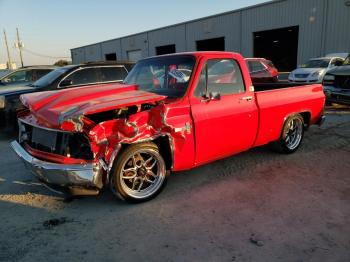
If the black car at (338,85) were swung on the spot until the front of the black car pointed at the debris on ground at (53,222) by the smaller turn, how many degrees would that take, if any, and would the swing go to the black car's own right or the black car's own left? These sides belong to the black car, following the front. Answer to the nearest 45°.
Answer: approximately 45° to the black car's own left

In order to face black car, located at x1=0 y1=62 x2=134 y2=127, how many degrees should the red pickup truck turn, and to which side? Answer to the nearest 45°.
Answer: approximately 90° to its right

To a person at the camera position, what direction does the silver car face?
facing the viewer and to the left of the viewer

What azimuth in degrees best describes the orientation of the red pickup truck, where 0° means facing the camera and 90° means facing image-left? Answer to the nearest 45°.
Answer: approximately 45°

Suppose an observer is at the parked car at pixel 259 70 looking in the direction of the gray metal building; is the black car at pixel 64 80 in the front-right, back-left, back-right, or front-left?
back-left

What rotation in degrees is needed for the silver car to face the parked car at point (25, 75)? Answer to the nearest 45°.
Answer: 0° — it already faces it

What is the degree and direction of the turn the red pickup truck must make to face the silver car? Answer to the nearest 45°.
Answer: approximately 180°

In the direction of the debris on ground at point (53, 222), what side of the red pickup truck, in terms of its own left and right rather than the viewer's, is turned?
front

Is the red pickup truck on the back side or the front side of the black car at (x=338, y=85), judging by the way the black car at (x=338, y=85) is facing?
on the front side
